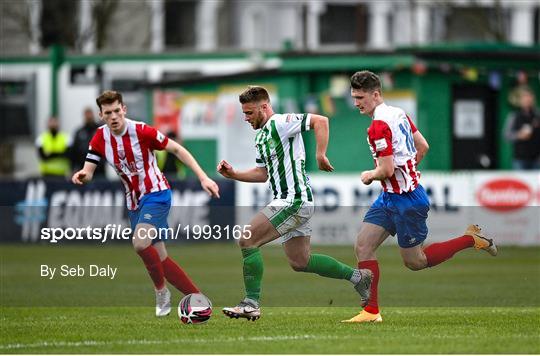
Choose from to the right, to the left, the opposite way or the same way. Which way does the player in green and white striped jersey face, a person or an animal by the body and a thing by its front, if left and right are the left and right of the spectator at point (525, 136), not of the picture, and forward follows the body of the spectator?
to the right

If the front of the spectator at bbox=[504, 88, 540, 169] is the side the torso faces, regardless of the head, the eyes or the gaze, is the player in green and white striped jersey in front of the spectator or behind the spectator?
in front

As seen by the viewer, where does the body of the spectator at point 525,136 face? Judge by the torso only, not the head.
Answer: toward the camera

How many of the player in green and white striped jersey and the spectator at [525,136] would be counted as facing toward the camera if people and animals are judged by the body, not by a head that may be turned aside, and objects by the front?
1

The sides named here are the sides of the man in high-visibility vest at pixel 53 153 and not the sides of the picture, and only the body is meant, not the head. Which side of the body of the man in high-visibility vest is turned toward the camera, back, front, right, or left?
front

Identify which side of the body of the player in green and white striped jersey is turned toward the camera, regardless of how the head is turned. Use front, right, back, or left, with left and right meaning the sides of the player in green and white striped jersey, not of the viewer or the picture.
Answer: left

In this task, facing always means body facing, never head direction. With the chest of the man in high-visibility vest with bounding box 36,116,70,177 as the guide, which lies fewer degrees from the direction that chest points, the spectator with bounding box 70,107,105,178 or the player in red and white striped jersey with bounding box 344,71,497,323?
the player in red and white striped jersey

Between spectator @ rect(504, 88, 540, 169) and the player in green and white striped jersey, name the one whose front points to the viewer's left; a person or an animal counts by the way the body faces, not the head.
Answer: the player in green and white striped jersey

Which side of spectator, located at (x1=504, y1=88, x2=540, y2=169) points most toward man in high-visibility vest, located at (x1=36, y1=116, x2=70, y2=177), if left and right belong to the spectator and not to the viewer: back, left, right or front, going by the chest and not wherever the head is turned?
right

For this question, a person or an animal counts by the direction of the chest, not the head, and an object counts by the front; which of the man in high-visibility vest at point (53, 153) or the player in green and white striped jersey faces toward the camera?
the man in high-visibility vest

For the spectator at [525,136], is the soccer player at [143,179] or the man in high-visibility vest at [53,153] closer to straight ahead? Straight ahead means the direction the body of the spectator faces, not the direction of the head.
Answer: the soccer player

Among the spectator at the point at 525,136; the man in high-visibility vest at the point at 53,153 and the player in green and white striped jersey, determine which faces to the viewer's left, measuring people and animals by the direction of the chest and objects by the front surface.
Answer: the player in green and white striped jersey

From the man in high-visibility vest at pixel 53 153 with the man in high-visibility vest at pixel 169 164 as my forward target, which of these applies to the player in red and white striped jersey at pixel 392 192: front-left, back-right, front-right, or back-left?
front-right

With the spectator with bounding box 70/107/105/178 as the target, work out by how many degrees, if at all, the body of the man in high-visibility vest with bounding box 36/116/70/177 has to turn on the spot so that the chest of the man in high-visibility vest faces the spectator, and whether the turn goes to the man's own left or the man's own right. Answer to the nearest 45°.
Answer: approximately 45° to the man's own left

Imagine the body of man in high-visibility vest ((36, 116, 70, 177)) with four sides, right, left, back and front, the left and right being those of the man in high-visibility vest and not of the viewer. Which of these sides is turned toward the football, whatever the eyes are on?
front

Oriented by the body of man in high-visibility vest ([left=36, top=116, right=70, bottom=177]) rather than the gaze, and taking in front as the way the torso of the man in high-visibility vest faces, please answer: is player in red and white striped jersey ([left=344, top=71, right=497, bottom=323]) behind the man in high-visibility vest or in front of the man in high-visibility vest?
in front
